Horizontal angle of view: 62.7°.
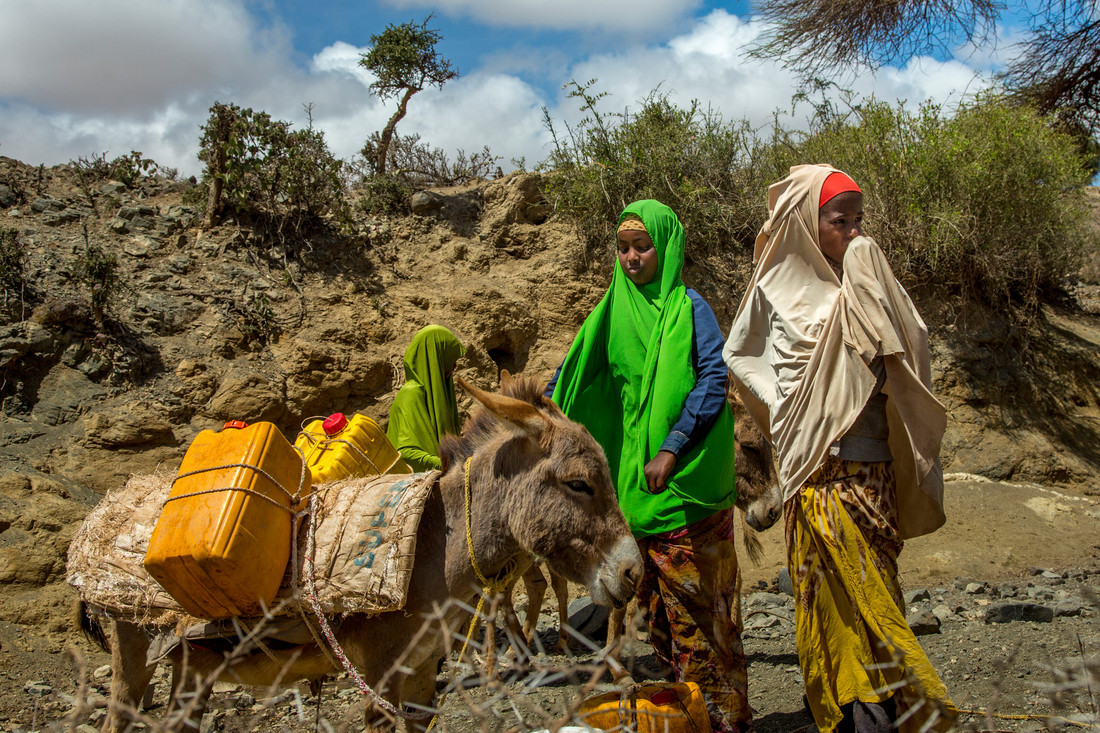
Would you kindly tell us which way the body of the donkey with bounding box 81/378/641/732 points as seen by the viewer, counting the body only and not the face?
to the viewer's right

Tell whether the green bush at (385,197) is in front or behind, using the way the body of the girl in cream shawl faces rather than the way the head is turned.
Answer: behind

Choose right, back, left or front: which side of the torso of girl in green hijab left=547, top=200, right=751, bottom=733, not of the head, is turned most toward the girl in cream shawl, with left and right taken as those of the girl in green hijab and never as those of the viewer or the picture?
left

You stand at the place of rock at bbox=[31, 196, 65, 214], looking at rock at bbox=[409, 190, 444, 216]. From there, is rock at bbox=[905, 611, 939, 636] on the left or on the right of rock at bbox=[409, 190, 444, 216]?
right

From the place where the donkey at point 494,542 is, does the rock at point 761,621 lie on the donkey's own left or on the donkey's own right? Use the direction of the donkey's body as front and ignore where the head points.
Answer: on the donkey's own left

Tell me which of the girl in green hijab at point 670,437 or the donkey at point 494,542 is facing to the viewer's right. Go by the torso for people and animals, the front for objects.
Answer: the donkey

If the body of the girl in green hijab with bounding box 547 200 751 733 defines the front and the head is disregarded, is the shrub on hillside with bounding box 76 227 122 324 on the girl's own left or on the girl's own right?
on the girl's own right

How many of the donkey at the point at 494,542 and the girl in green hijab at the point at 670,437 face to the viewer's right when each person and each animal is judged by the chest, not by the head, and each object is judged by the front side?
1

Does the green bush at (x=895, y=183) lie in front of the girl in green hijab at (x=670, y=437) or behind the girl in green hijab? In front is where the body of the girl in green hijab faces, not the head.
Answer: behind

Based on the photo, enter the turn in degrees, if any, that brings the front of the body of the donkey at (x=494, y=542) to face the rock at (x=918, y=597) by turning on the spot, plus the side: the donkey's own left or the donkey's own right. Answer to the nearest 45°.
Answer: approximately 45° to the donkey's own left
